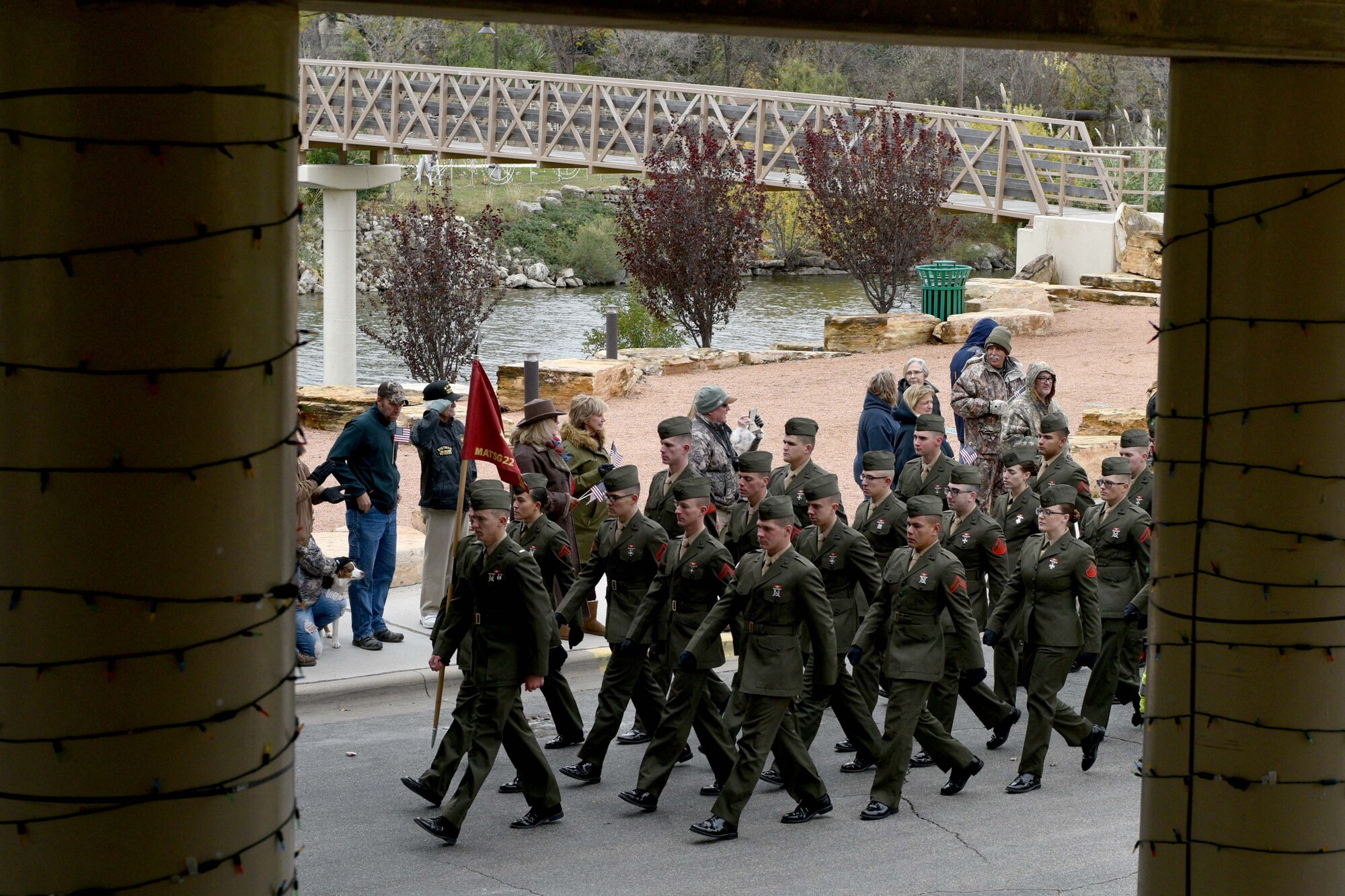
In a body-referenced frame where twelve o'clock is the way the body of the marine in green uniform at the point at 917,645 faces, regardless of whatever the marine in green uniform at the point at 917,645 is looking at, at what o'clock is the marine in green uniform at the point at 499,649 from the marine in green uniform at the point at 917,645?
the marine in green uniform at the point at 499,649 is roughly at 1 o'clock from the marine in green uniform at the point at 917,645.

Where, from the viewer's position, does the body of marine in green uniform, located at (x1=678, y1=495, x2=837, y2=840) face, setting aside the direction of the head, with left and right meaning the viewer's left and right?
facing the viewer and to the left of the viewer

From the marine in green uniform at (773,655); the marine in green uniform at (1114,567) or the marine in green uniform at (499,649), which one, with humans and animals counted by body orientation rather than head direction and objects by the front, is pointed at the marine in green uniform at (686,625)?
the marine in green uniform at (1114,567)

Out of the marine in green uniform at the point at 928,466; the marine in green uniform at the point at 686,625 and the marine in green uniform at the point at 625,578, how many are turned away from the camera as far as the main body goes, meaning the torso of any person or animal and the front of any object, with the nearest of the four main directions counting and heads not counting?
0

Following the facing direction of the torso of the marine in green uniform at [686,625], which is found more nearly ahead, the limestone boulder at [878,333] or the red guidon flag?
the red guidon flag

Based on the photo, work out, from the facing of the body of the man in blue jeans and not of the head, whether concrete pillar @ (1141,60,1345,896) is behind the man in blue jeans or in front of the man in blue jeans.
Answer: in front

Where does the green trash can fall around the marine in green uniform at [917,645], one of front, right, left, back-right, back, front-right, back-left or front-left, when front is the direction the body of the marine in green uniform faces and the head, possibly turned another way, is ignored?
back-right

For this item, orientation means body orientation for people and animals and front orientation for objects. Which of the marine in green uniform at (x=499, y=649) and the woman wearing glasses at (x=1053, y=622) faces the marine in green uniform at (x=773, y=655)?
the woman wearing glasses

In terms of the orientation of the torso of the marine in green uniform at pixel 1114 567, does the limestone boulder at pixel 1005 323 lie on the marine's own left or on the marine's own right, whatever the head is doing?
on the marine's own right

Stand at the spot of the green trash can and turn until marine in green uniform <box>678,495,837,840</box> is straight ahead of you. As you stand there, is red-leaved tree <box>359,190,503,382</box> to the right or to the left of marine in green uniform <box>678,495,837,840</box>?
right

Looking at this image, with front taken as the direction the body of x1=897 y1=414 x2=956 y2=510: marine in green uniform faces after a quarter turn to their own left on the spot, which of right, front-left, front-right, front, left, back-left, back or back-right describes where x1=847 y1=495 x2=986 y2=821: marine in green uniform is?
front-right

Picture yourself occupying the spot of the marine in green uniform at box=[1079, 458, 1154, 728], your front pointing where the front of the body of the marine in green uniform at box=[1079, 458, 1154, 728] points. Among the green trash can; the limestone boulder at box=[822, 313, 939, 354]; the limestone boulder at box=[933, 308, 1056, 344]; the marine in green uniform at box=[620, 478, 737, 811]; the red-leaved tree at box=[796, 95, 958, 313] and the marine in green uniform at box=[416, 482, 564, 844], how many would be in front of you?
2
